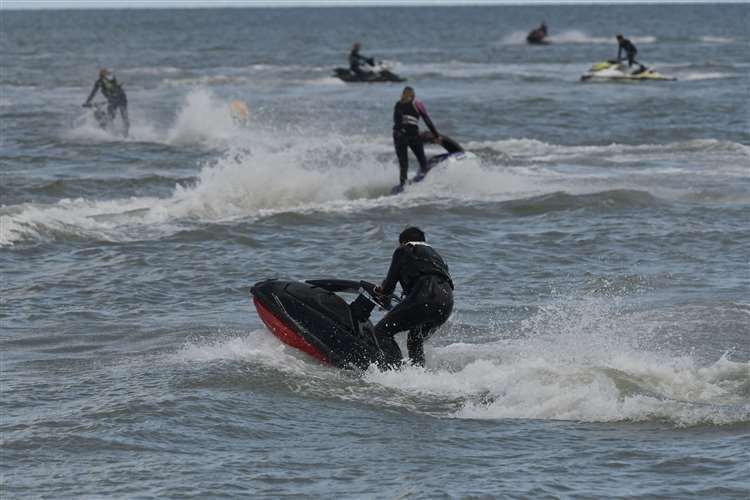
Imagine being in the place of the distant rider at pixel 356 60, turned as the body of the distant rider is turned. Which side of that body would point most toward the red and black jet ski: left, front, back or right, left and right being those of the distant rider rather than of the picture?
right

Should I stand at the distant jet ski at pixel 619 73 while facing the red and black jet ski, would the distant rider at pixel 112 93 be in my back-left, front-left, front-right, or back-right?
front-right

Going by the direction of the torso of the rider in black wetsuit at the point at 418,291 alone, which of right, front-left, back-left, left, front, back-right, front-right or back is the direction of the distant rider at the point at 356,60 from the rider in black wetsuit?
front-right

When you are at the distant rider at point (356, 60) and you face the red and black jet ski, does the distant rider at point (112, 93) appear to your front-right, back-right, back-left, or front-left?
front-right

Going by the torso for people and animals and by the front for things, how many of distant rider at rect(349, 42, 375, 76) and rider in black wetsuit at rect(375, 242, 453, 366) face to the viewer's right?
1

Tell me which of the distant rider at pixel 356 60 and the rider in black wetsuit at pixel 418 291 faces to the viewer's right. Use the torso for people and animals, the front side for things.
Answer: the distant rider

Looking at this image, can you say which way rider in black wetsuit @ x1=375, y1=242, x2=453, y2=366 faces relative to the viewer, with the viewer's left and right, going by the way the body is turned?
facing away from the viewer and to the left of the viewer

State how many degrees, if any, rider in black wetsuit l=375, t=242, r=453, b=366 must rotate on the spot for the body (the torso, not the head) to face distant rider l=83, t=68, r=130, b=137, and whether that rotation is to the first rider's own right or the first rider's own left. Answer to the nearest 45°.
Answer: approximately 45° to the first rider's own right

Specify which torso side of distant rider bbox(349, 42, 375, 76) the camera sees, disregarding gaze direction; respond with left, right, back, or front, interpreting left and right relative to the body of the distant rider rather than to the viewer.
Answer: right
